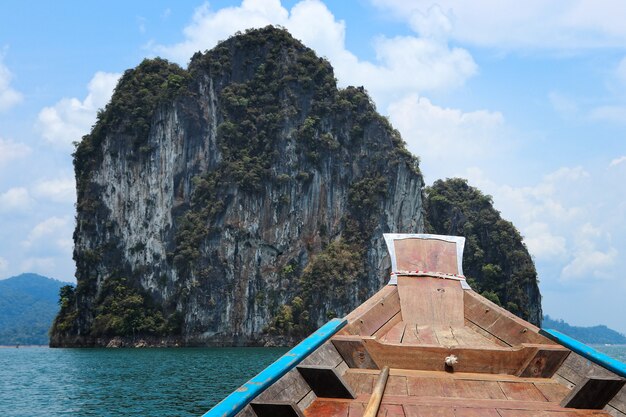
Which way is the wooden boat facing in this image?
away from the camera
